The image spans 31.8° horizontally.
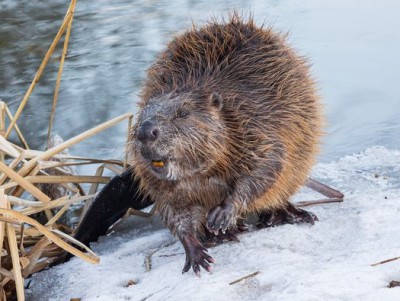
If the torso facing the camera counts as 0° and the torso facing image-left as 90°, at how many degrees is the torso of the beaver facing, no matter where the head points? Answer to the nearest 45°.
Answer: approximately 45°
